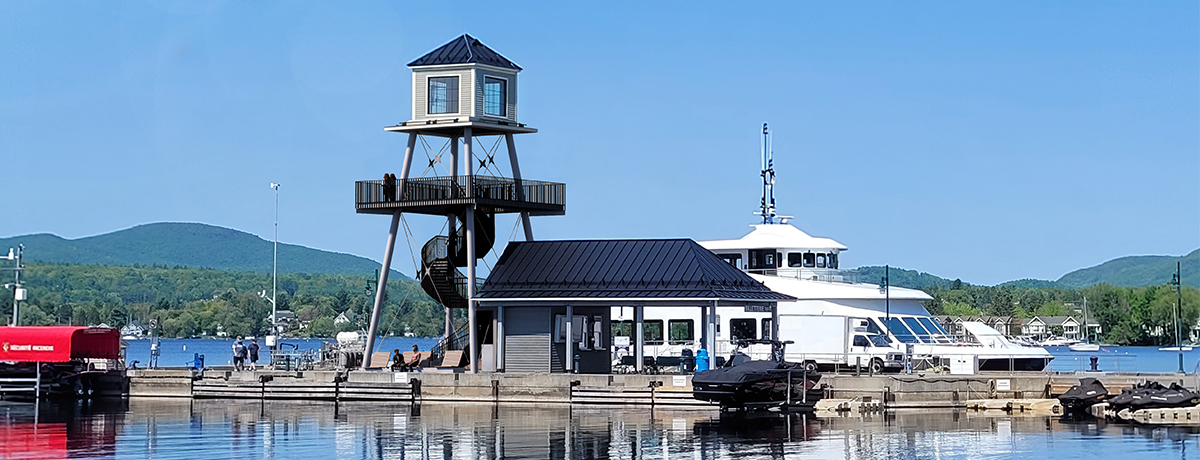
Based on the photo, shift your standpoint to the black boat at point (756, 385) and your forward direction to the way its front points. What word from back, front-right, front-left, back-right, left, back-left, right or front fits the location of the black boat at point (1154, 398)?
back-left

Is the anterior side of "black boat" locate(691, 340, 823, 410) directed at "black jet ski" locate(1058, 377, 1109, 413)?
no
